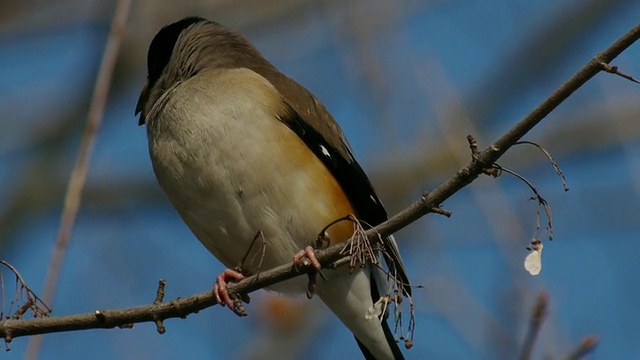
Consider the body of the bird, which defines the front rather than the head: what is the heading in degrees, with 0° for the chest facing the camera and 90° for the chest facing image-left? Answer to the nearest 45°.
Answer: approximately 45°
